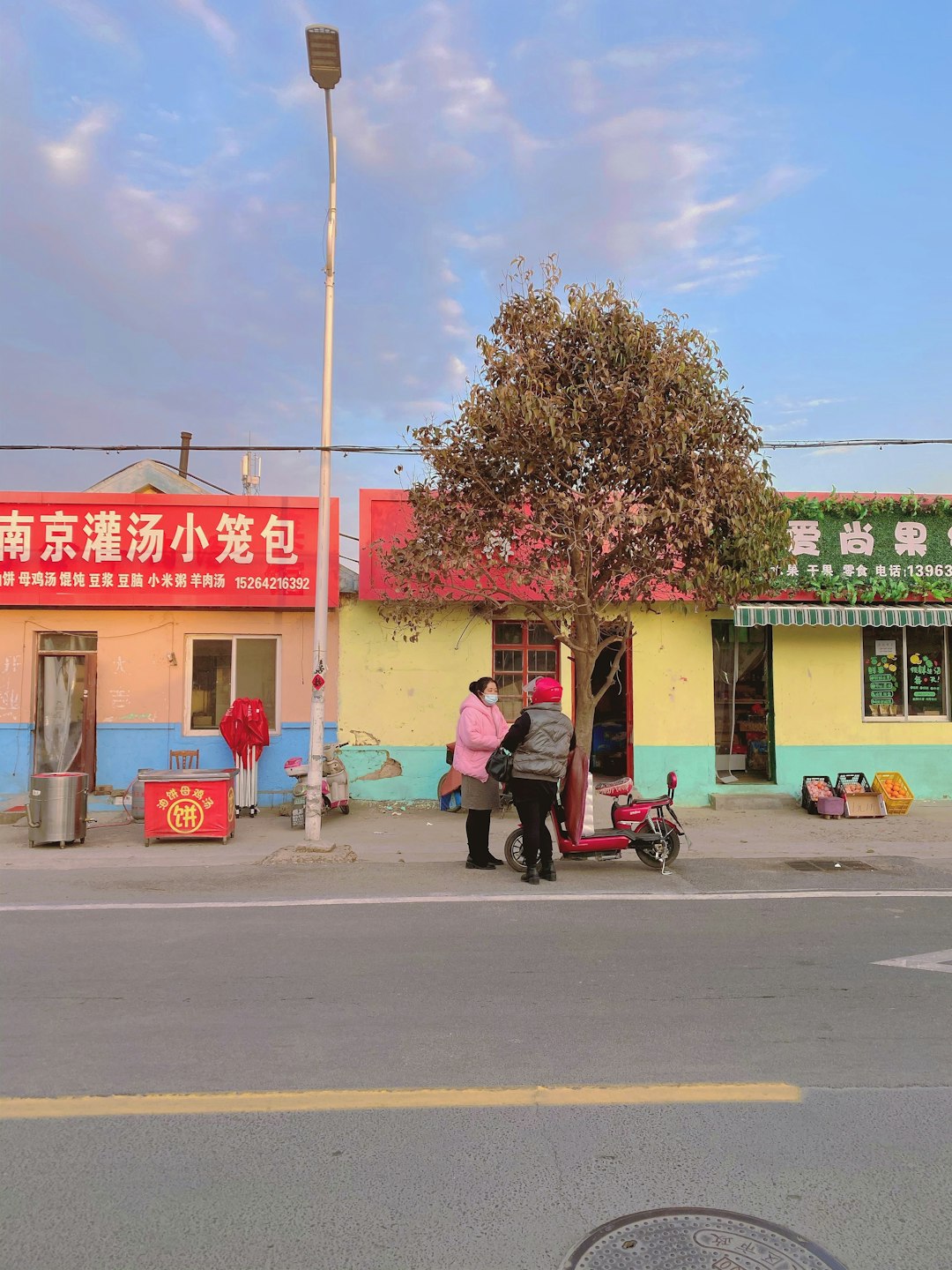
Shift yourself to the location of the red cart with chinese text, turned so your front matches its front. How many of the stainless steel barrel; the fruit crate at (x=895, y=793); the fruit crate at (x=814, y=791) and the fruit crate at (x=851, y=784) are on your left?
3

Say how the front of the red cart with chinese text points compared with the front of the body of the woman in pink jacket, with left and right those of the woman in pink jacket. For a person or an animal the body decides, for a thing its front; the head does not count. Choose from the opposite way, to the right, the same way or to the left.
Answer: to the right

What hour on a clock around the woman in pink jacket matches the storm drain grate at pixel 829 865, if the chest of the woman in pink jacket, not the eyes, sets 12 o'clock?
The storm drain grate is roughly at 12 o'clock from the woman in pink jacket.

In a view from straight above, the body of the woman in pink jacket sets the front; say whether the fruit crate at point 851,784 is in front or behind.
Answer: in front

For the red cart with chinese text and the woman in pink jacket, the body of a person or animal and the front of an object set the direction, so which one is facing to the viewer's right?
the woman in pink jacket

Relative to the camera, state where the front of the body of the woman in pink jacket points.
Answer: to the viewer's right

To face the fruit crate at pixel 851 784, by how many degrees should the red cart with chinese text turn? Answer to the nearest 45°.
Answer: approximately 90° to its left

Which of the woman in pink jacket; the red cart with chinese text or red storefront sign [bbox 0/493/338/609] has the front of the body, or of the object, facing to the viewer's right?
the woman in pink jacket

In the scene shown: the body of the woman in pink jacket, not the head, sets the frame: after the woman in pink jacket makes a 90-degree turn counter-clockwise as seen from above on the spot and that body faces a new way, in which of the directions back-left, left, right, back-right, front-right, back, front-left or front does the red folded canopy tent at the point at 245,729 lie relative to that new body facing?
front-left

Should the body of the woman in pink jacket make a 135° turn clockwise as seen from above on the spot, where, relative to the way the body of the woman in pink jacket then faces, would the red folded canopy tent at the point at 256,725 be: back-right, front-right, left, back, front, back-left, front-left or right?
right

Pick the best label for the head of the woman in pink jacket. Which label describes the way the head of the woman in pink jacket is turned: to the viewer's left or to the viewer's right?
to the viewer's right

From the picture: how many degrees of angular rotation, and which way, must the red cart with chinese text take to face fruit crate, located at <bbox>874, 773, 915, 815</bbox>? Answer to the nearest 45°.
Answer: approximately 90° to its left

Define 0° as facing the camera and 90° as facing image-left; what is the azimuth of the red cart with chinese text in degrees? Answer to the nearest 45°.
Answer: approximately 0°
